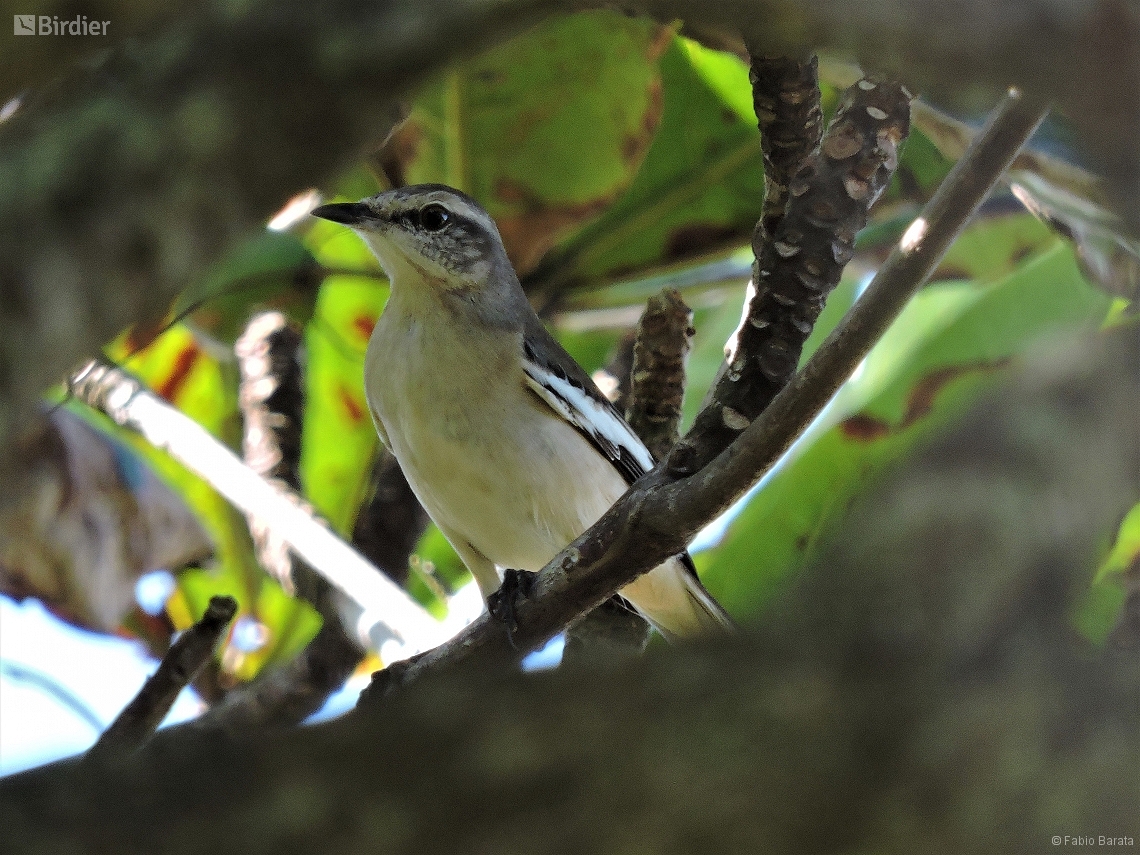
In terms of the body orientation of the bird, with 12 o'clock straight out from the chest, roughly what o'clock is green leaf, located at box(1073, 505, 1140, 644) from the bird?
The green leaf is roughly at 8 o'clock from the bird.

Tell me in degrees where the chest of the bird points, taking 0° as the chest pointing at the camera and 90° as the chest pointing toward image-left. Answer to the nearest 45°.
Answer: approximately 45°

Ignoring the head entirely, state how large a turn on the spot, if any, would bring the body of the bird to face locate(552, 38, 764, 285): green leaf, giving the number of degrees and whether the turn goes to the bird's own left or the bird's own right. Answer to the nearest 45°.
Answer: approximately 180°

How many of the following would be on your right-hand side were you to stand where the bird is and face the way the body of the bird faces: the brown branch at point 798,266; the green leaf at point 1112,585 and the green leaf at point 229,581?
1

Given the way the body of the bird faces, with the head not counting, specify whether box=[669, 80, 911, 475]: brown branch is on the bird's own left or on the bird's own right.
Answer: on the bird's own left

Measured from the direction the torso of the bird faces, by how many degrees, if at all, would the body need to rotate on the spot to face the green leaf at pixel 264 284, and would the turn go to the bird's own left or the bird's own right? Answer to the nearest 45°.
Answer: approximately 90° to the bird's own right
